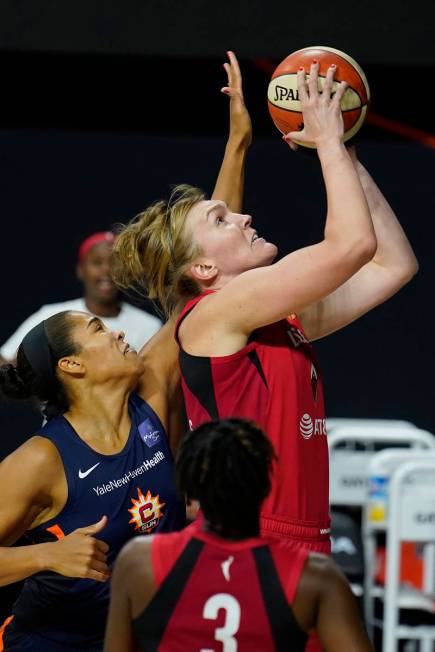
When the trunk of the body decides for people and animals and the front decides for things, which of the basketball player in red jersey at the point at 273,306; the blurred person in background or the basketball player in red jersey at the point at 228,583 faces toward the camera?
the blurred person in background

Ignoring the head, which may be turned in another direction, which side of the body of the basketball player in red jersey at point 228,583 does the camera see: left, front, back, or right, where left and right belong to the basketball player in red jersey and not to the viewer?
back

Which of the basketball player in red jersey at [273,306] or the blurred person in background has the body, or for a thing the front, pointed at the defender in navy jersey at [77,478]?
the blurred person in background

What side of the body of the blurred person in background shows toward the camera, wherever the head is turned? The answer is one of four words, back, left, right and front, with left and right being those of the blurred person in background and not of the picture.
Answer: front

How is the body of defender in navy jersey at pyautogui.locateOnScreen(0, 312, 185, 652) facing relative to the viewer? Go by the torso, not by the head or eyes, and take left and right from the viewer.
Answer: facing the viewer and to the right of the viewer

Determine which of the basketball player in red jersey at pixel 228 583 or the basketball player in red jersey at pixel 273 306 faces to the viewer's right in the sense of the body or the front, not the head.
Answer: the basketball player in red jersey at pixel 273 306

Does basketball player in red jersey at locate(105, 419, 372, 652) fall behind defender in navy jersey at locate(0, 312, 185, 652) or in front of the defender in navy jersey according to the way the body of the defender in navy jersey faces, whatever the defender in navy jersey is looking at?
in front

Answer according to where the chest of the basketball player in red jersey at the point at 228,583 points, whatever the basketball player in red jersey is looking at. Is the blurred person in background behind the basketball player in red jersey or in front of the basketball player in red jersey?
in front

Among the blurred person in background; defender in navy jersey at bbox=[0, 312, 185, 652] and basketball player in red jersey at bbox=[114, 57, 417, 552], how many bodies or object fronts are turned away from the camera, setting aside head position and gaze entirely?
0

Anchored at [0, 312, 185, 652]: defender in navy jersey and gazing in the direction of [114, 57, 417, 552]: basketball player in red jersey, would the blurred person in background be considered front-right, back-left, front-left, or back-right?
back-left

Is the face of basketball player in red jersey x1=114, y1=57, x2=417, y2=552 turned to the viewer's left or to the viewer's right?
to the viewer's right

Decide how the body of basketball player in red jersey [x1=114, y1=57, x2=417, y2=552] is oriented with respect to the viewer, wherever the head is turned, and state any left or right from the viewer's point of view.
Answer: facing to the right of the viewer

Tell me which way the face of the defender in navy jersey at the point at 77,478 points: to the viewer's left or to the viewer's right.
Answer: to the viewer's right
